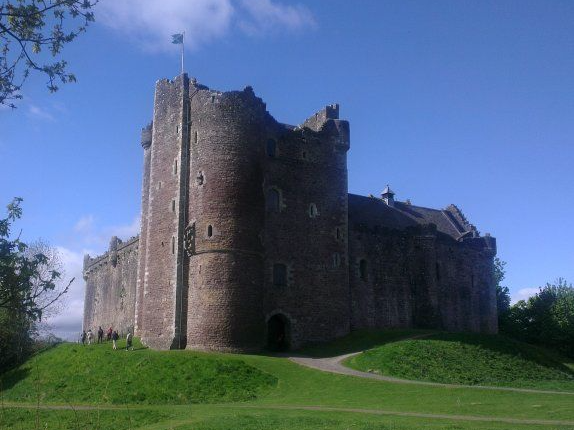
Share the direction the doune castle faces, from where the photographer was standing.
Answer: facing the viewer and to the right of the viewer
